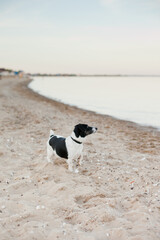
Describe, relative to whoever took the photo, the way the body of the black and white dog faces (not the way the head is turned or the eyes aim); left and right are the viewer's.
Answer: facing the viewer and to the right of the viewer
